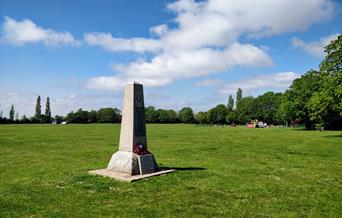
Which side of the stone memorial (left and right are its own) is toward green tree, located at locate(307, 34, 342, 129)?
left

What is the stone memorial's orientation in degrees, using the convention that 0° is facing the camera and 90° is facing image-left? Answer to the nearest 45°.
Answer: approximately 315°
